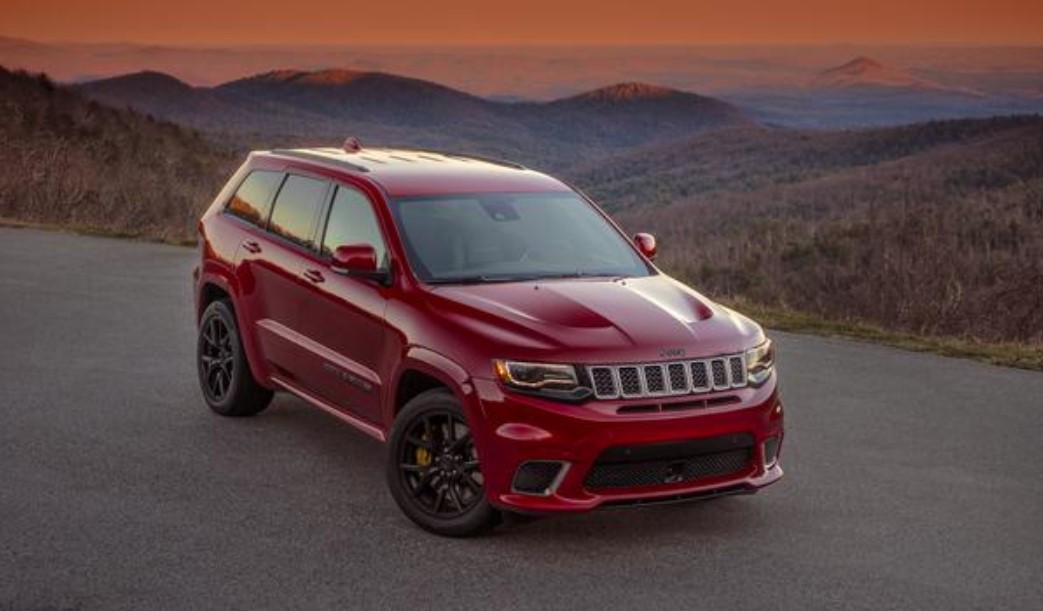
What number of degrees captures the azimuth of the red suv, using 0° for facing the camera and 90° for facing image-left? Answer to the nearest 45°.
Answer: approximately 315°
